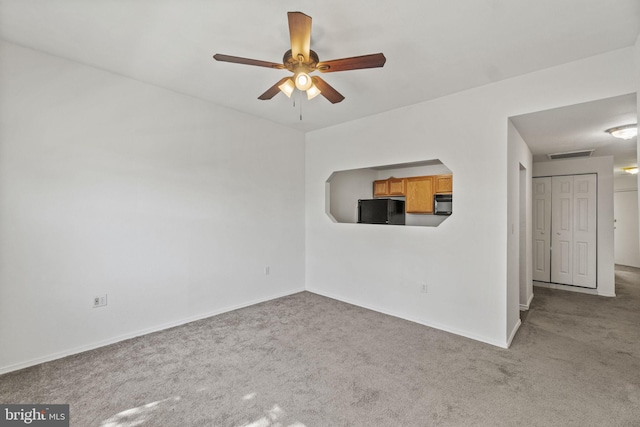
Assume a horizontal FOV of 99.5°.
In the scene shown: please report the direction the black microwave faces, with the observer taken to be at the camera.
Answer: facing the viewer

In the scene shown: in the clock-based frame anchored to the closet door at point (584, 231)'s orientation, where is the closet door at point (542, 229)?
the closet door at point (542, 229) is roughly at 3 o'clock from the closet door at point (584, 231).

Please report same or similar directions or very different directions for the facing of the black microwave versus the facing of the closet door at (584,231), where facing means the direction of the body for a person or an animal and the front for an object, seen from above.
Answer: same or similar directions

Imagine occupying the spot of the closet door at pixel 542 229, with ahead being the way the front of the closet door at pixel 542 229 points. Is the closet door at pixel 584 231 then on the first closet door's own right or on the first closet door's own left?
on the first closet door's own left

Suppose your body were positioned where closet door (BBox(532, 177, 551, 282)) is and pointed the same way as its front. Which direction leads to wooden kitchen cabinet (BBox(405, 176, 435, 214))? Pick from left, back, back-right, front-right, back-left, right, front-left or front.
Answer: front-right

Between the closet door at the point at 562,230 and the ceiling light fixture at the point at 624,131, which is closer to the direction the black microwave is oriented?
the ceiling light fixture

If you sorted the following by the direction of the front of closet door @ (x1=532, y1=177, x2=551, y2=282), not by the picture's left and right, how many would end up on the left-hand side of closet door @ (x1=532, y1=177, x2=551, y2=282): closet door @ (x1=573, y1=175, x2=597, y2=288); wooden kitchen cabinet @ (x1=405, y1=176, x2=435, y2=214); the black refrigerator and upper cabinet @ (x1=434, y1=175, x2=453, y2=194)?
1

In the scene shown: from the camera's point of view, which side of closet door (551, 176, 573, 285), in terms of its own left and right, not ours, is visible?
front

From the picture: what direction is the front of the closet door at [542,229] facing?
toward the camera

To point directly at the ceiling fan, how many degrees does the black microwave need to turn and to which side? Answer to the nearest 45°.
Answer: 0° — it already faces it

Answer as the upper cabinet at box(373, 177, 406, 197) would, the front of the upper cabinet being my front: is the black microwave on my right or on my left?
on my left

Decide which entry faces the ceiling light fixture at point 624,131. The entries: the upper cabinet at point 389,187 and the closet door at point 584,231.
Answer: the closet door

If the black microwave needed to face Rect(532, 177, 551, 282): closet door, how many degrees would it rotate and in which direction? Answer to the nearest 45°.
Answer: approximately 135° to its left
